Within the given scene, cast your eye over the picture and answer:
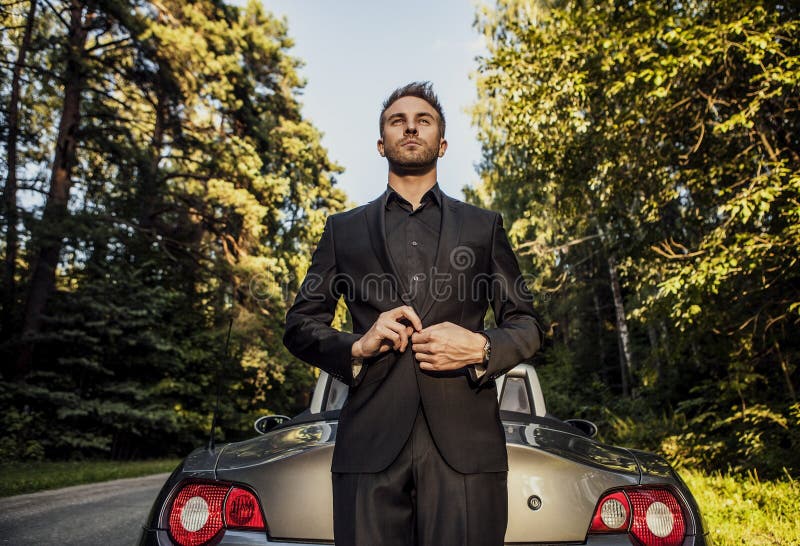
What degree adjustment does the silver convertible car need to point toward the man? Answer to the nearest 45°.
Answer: approximately 135° to its left

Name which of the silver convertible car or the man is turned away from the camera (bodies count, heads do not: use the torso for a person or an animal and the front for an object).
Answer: the silver convertible car

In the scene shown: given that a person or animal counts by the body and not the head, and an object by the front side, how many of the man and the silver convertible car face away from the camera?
1

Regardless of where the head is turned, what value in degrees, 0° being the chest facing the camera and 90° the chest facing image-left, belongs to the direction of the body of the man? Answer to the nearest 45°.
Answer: approximately 0°

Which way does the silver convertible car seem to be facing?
away from the camera

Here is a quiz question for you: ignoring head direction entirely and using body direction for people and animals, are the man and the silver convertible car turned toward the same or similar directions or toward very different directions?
very different directions
